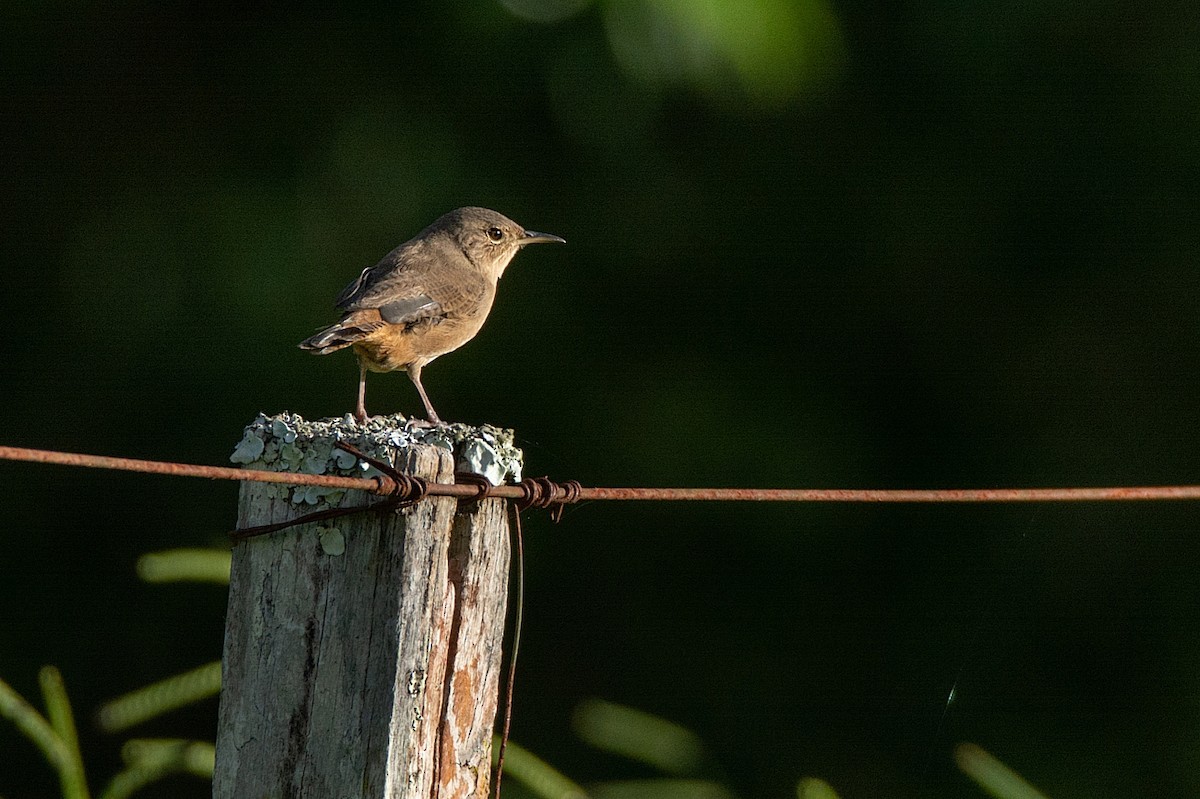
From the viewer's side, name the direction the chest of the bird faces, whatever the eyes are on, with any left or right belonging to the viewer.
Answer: facing to the right of the viewer
